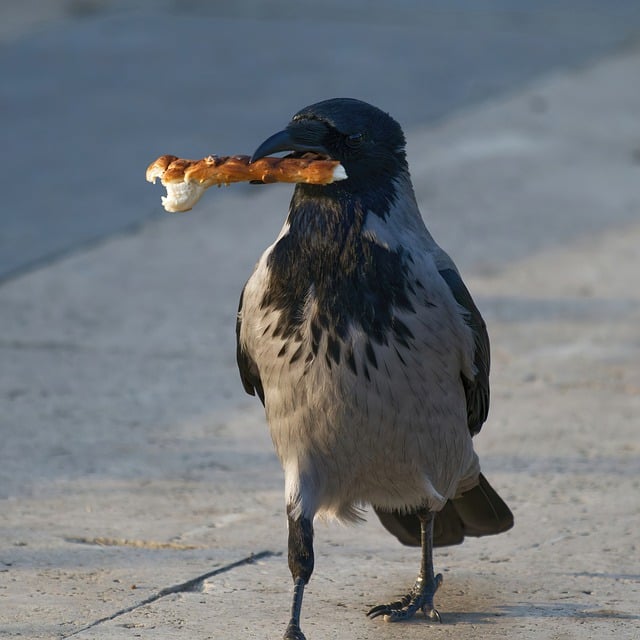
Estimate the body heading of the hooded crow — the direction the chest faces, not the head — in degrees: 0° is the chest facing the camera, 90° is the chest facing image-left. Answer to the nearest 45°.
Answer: approximately 45°
